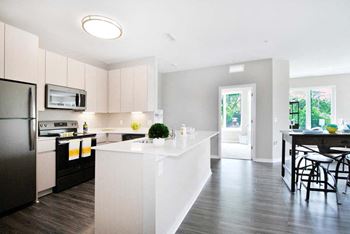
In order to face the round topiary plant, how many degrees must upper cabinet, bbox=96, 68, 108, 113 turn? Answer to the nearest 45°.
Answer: approximately 45° to its right

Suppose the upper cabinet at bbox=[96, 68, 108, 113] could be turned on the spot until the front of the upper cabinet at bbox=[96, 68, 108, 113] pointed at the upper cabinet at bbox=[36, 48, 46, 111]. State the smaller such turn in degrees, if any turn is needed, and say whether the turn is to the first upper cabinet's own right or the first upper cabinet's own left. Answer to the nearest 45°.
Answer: approximately 90° to the first upper cabinet's own right

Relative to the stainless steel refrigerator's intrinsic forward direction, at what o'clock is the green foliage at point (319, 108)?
The green foliage is roughly at 11 o'clock from the stainless steel refrigerator.

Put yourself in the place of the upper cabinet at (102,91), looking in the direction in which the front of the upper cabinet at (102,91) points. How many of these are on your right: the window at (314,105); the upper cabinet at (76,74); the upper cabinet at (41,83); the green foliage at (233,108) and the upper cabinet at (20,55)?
3

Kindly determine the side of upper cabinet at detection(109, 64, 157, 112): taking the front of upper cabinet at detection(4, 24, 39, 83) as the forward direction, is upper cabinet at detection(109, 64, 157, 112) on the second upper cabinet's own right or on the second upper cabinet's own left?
on the second upper cabinet's own left

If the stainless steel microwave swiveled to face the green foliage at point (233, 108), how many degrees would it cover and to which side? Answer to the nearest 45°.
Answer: approximately 45° to its left

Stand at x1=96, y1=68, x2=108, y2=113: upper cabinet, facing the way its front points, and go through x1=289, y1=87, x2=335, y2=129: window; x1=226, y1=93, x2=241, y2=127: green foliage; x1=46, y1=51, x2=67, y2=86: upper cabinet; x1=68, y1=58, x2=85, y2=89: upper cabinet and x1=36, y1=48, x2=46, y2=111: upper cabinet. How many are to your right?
3
